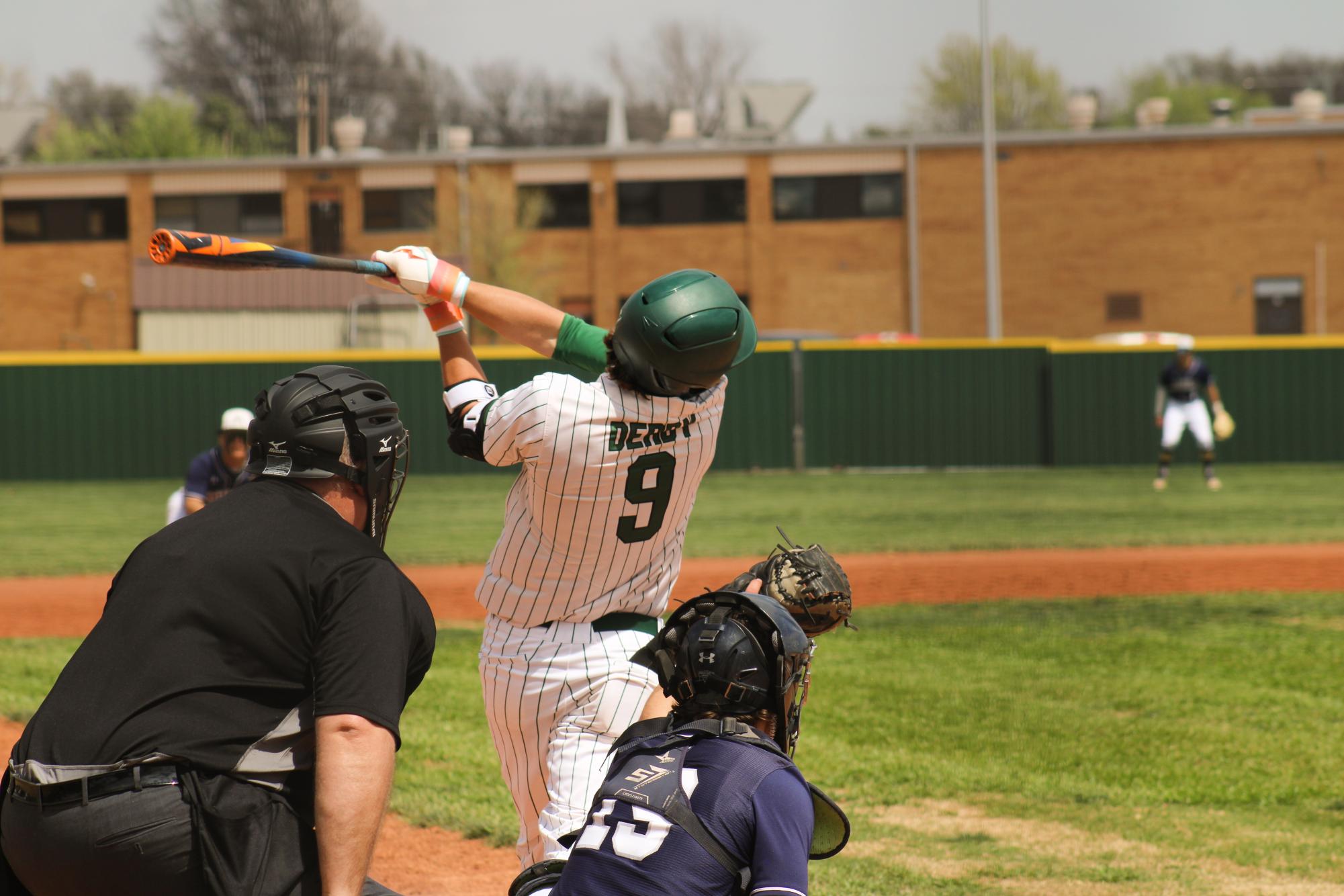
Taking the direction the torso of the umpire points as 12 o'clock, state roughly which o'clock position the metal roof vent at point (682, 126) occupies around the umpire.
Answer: The metal roof vent is roughly at 11 o'clock from the umpire.

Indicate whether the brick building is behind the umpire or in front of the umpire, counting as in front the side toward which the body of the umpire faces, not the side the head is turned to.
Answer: in front

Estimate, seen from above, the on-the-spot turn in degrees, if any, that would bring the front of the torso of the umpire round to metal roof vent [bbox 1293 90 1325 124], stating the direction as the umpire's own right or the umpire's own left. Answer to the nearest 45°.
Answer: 0° — they already face it

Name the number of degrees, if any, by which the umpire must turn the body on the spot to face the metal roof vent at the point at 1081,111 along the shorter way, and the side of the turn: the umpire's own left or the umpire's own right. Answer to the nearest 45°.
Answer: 0° — they already face it

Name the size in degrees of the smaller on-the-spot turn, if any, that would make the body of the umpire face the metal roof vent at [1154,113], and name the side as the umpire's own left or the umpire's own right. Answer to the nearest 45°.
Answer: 0° — they already face it

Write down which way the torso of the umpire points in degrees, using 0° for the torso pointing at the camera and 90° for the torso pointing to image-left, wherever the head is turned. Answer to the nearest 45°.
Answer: approximately 225°

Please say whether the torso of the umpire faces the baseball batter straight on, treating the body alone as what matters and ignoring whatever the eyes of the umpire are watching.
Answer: yes

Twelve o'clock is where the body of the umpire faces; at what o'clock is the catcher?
The catcher is roughly at 2 o'clock from the umpire.

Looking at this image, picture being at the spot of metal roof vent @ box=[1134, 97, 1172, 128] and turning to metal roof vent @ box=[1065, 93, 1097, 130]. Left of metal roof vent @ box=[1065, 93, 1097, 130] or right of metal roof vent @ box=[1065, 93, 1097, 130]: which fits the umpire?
left

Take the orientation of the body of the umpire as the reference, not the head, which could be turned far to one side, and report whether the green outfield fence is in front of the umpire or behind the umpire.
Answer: in front

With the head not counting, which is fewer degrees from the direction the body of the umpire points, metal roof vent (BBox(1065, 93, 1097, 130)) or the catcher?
the metal roof vent
